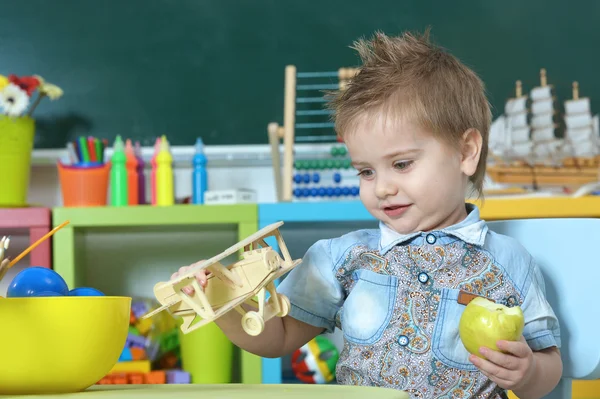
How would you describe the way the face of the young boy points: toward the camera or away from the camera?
toward the camera

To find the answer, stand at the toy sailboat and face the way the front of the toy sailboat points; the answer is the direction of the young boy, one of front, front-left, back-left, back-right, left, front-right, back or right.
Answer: left

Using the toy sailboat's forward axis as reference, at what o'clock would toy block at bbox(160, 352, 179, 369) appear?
The toy block is roughly at 11 o'clock from the toy sailboat.

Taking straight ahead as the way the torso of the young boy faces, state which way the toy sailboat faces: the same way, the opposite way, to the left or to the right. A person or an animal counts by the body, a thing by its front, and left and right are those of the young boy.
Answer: to the right

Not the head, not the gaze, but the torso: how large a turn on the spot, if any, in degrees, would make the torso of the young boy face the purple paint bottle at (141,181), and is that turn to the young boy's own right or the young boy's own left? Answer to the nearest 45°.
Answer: approximately 135° to the young boy's own right

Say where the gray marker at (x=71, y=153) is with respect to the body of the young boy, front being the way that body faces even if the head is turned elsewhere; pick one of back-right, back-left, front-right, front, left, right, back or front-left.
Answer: back-right

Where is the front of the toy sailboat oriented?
to the viewer's left

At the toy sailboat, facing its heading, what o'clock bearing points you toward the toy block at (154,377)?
The toy block is roughly at 11 o'clock from the toy sailboat.

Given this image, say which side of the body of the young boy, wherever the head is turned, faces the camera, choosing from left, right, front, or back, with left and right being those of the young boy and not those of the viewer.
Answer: front

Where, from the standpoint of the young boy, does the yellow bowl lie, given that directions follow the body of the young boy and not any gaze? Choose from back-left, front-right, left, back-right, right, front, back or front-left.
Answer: front-right

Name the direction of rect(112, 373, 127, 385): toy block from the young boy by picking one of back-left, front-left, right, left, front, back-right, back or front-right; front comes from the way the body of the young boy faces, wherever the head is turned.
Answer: back-right

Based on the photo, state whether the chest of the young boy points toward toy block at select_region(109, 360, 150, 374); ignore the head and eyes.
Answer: no

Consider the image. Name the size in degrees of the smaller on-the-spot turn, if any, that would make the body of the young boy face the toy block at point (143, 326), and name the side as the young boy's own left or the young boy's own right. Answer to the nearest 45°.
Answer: approximately 135° to the young boy's own right

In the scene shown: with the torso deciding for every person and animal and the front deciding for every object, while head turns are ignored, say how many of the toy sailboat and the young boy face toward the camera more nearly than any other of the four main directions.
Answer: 1

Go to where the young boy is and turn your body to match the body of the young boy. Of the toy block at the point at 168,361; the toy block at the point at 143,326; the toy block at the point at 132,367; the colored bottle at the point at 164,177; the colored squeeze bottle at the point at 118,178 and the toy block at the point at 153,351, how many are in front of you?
0
